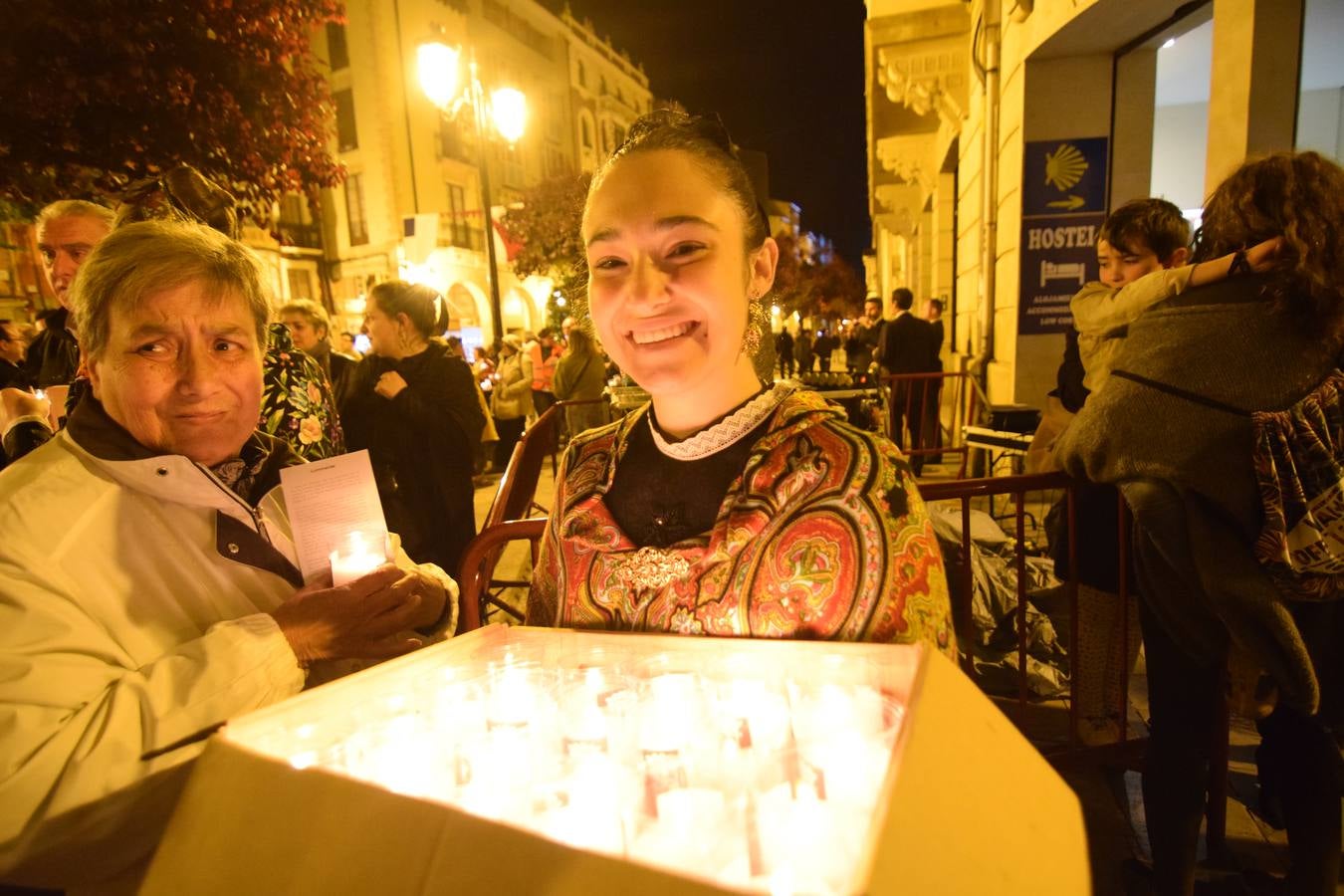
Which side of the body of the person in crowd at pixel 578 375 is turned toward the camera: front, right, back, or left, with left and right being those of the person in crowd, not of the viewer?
back

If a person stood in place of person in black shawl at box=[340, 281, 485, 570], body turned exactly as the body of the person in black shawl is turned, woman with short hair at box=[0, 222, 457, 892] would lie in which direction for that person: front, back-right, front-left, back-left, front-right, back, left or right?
front-left

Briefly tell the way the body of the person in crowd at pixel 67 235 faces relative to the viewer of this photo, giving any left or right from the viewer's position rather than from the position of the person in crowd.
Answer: facing the viewer and to the left of the viewer

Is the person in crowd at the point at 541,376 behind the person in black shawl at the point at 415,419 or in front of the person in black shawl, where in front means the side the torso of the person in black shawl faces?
behind

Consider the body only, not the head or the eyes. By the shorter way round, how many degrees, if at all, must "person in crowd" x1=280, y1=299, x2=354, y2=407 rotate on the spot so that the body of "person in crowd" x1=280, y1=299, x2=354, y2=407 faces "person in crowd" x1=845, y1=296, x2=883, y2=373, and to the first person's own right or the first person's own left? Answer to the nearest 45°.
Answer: approximately 180°

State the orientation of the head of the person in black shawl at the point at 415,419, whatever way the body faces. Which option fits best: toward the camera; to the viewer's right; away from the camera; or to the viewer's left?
to the viewer's left

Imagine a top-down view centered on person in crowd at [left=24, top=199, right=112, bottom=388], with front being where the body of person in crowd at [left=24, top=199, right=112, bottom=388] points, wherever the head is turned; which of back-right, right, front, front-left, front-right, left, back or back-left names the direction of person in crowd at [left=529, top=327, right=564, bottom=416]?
back
